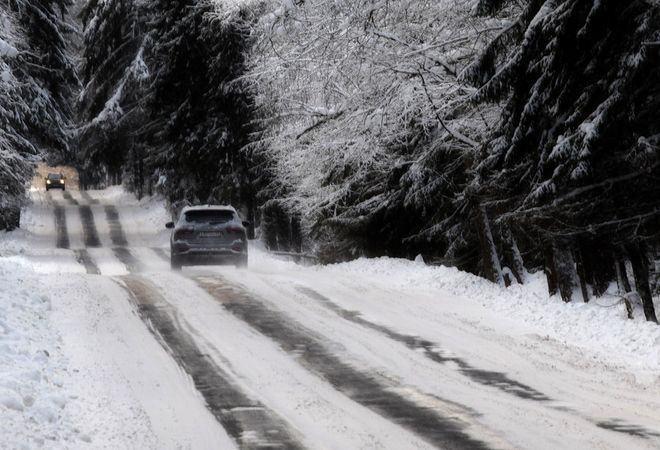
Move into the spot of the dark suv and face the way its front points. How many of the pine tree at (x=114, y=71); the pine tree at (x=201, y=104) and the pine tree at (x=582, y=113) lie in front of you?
2

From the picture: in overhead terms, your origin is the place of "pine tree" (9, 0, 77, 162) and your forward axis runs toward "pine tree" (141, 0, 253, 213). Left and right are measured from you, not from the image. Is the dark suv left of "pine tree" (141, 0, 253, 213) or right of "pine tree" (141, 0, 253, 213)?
right

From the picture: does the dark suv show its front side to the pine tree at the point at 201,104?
yes

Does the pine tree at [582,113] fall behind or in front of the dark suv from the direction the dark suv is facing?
behind

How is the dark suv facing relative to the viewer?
away from the camera
